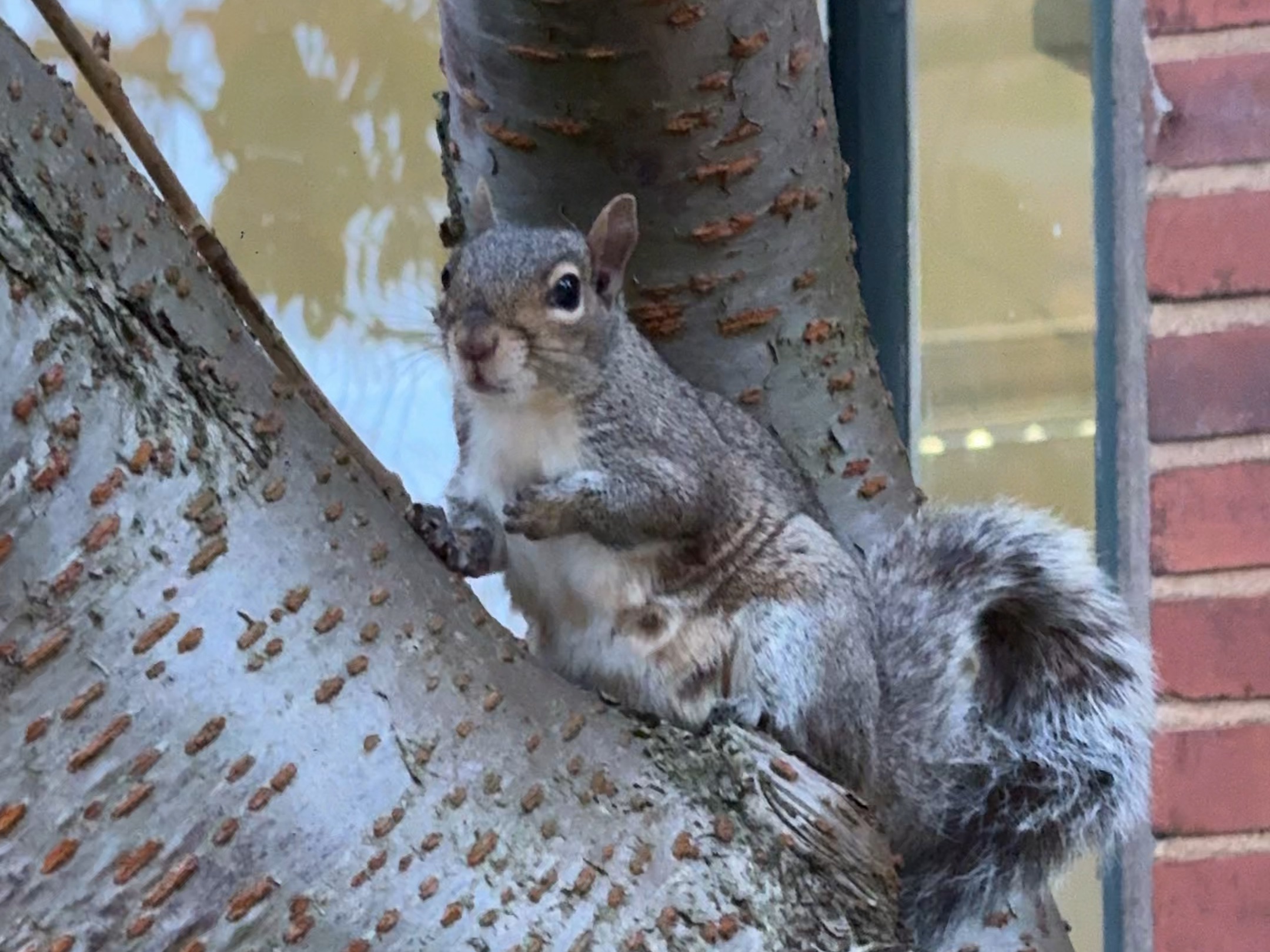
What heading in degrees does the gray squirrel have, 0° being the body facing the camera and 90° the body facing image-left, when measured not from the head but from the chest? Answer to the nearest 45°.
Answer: approximately 45°

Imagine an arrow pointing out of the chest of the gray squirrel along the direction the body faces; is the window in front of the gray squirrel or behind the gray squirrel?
behind

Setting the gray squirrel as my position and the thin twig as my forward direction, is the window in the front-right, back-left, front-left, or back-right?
back-right
